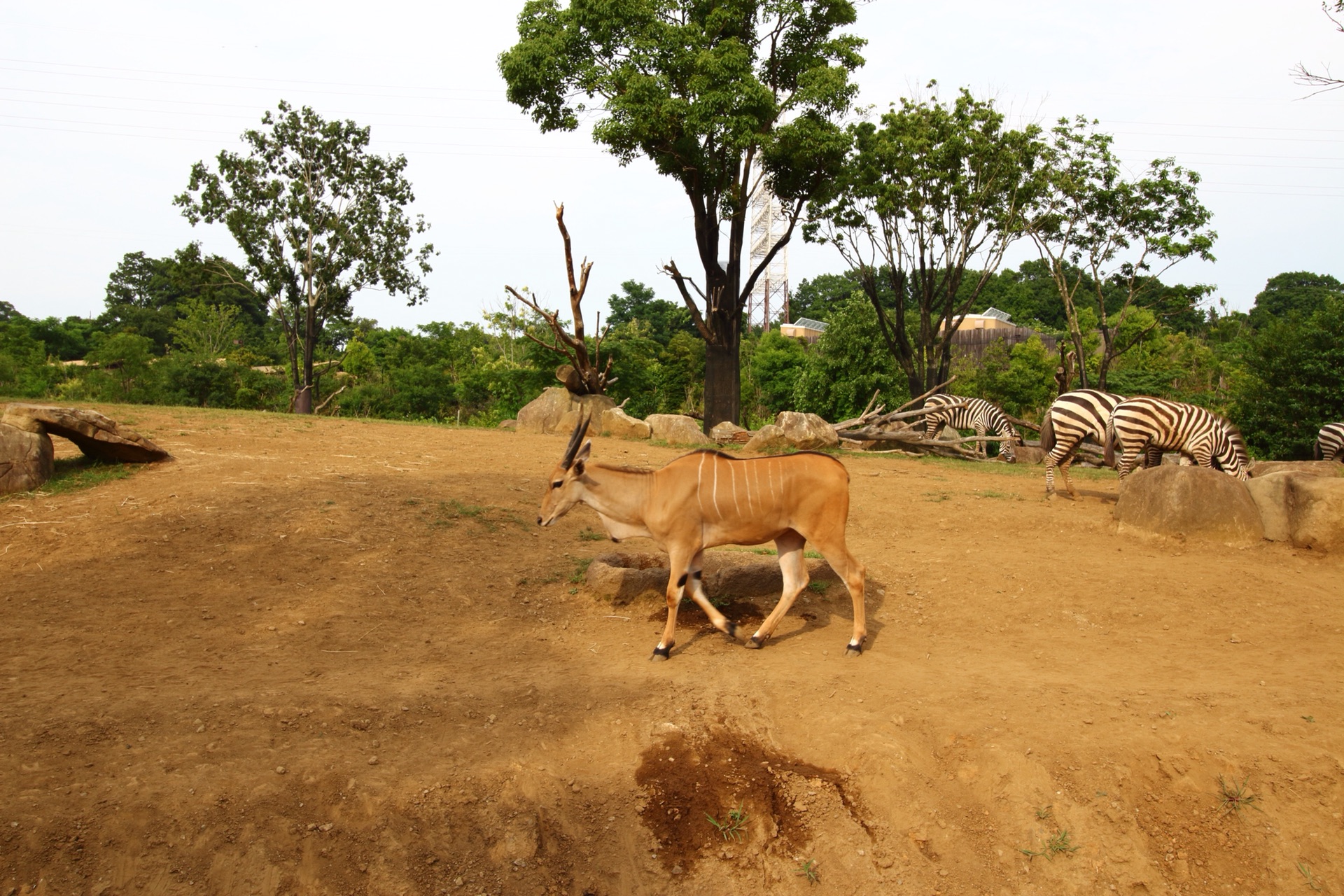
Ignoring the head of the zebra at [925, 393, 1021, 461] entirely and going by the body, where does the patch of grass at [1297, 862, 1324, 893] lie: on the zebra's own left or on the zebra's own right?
on the zebra's own right

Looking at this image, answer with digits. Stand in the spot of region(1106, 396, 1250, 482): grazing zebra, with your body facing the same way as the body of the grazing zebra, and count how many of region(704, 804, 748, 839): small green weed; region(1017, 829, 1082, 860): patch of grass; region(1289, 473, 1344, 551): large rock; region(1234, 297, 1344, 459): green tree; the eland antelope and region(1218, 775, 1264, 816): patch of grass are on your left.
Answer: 1

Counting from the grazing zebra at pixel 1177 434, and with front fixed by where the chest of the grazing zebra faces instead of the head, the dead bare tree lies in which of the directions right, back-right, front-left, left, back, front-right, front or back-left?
back

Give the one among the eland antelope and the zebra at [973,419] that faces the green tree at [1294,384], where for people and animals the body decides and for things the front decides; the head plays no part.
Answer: the zebra

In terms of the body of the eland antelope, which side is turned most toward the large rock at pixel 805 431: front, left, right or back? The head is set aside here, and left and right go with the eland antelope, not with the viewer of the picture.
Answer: right

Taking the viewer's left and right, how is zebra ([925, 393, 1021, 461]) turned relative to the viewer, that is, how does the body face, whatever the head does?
facing to the right of the viewer

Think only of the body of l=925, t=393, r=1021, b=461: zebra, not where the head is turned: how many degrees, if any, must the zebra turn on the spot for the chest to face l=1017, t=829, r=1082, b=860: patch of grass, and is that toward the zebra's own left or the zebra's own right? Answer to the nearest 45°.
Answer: approximately 90° to the zebra's own right

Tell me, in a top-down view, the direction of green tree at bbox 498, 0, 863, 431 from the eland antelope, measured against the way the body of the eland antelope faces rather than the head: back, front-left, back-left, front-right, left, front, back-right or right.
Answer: right

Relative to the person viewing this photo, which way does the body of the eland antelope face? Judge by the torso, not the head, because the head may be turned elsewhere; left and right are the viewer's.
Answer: facing to the left of the viewer

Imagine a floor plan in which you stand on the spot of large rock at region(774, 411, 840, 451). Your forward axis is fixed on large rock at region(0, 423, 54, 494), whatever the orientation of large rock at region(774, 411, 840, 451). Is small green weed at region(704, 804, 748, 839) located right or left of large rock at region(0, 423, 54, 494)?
left

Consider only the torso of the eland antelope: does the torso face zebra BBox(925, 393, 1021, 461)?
no

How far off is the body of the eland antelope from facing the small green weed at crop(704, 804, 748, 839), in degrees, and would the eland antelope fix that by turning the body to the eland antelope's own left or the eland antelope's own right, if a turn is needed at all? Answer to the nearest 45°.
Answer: approximately 90° to the eland antelope's own left

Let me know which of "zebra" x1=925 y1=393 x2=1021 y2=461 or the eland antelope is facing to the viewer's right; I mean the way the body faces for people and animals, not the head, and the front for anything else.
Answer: the zebra

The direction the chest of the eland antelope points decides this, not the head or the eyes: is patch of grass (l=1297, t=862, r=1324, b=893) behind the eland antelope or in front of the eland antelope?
behind

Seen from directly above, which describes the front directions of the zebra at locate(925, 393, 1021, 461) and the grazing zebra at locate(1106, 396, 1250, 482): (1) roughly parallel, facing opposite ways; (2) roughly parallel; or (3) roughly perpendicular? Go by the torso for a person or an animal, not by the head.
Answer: roughly parallel

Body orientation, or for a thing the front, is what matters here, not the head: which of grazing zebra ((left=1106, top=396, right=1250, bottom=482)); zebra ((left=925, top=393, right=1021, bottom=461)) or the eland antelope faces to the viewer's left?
the eland antelope

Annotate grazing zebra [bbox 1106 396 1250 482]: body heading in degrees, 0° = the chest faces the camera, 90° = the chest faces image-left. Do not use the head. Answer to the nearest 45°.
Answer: approximately 270°

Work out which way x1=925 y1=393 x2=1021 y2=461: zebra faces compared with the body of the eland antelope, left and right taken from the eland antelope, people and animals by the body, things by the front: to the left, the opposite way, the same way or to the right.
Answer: the opposite way

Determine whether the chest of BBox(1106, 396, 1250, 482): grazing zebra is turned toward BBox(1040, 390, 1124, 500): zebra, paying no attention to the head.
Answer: no

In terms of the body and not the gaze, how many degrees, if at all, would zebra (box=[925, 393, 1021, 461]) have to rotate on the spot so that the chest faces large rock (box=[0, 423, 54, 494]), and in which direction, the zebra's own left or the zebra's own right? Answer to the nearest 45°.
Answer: approximately 135° to the zebra's own right

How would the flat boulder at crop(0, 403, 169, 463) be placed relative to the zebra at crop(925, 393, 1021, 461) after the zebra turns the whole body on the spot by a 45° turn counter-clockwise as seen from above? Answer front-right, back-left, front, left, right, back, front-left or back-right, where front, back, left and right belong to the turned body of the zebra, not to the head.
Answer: back
